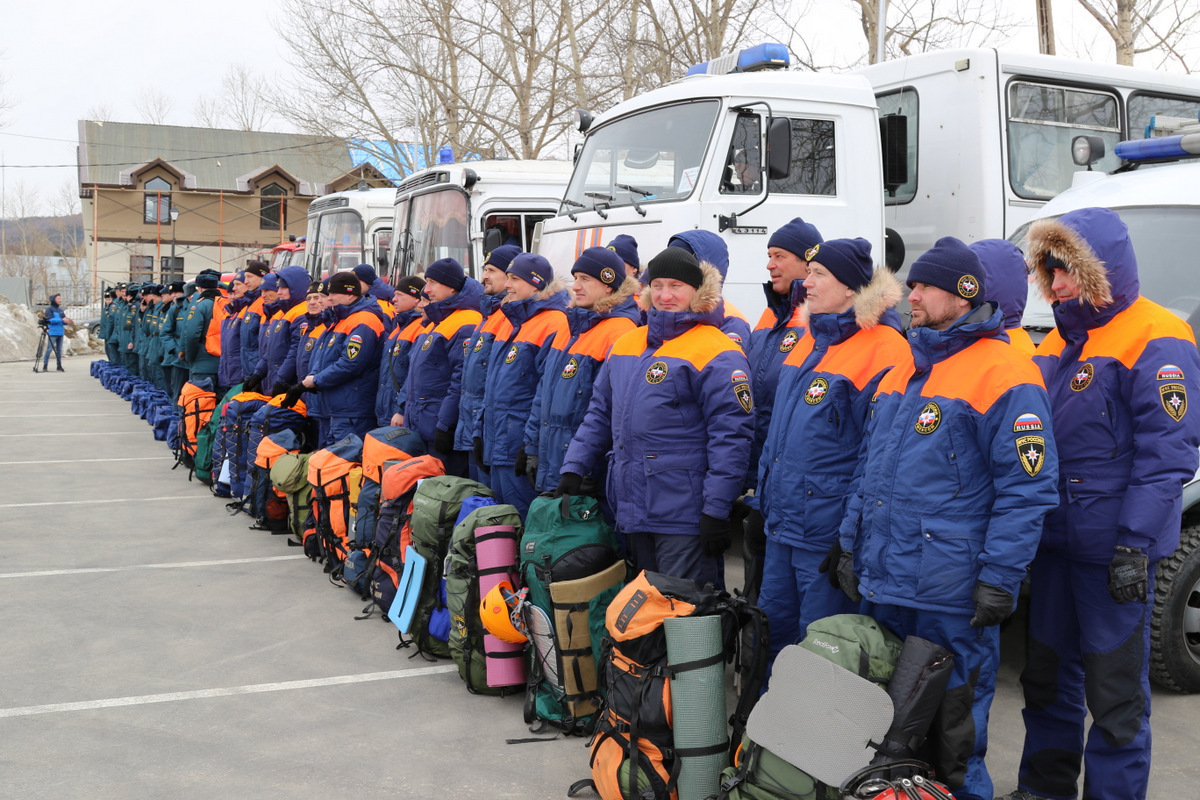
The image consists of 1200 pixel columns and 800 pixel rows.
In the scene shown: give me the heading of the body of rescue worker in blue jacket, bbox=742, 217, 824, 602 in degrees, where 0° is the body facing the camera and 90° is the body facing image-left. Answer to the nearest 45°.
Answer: approximately 45°

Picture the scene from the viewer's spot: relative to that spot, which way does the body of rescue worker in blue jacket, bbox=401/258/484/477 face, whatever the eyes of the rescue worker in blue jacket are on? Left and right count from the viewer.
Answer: facing the viewer and to the left of the viewer

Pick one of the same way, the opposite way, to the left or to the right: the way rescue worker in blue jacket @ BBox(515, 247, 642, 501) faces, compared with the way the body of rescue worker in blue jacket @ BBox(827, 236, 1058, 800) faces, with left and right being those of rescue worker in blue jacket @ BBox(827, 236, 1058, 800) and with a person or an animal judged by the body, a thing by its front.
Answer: the same way

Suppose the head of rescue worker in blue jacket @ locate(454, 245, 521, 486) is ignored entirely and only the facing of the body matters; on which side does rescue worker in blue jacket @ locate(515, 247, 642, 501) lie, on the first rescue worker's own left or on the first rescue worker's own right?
on the first rescue worker's own left

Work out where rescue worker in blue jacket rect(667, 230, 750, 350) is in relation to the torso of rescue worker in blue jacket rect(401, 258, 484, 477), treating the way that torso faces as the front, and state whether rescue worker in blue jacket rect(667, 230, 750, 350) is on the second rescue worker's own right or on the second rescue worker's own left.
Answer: on the second rescue worker's own left

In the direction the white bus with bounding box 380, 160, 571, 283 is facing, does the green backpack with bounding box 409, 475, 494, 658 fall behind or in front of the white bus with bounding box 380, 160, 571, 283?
in front

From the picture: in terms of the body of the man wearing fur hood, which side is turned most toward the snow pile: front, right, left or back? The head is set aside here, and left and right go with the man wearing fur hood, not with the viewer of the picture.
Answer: right

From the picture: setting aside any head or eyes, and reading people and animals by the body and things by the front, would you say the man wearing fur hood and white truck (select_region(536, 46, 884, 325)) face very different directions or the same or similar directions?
same or similar directions

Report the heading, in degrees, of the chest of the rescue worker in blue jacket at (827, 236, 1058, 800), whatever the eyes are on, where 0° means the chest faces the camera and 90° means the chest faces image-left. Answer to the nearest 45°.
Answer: approximately 45°

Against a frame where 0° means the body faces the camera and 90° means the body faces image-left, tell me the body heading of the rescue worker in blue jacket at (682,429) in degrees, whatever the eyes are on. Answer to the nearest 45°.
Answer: approximately 45°

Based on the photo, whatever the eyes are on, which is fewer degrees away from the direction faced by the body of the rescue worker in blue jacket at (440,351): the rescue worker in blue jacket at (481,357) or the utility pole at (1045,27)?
the rescue worker in blue jacket

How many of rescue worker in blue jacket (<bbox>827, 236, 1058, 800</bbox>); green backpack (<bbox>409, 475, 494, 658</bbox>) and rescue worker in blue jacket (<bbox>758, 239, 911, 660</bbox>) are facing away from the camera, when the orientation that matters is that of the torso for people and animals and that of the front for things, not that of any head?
0

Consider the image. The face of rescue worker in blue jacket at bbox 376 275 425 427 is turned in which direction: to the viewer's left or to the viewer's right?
to the viewer's left

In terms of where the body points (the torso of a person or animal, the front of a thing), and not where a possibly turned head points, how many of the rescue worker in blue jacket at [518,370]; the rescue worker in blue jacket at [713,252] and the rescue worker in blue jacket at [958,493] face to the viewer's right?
0

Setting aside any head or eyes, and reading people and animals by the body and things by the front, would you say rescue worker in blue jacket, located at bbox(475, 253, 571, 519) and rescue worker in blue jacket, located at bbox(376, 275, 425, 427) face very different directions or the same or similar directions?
same or similar directions

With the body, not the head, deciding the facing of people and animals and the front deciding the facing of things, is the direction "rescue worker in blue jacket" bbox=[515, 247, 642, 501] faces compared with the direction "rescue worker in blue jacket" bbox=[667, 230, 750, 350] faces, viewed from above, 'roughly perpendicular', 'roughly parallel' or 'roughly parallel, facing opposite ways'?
roughly parallel

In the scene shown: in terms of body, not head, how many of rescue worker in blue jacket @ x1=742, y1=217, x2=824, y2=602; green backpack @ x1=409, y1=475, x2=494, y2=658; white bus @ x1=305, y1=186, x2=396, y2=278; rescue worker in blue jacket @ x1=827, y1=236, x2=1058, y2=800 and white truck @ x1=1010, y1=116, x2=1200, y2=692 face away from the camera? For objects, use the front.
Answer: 0

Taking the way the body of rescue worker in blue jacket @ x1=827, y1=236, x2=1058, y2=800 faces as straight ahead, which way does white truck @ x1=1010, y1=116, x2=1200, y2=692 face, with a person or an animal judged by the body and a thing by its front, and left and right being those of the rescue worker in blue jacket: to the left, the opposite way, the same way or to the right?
the same way

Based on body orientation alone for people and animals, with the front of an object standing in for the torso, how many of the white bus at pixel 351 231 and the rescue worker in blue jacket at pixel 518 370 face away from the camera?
0
